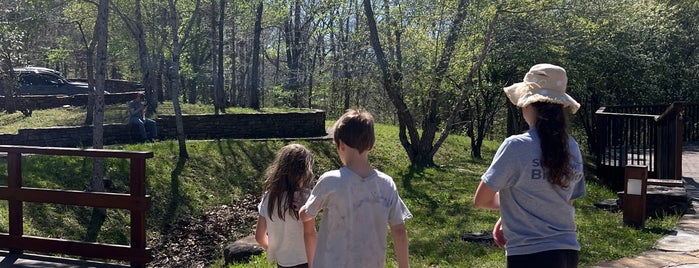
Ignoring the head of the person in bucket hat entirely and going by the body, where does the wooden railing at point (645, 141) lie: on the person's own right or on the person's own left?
on the person's own right

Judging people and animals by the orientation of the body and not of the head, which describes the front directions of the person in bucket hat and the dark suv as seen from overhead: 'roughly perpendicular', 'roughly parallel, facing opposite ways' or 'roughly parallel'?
roughly perpendicular

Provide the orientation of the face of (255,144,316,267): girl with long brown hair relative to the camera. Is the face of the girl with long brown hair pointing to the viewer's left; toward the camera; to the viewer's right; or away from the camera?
away from the camera

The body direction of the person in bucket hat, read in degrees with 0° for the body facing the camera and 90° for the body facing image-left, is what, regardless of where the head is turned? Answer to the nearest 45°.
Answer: approximately 135°

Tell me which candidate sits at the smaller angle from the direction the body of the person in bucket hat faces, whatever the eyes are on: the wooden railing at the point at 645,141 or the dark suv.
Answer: the dark suv

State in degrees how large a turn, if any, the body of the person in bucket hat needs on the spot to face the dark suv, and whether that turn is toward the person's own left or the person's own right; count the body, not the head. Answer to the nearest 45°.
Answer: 0° — they already face it
